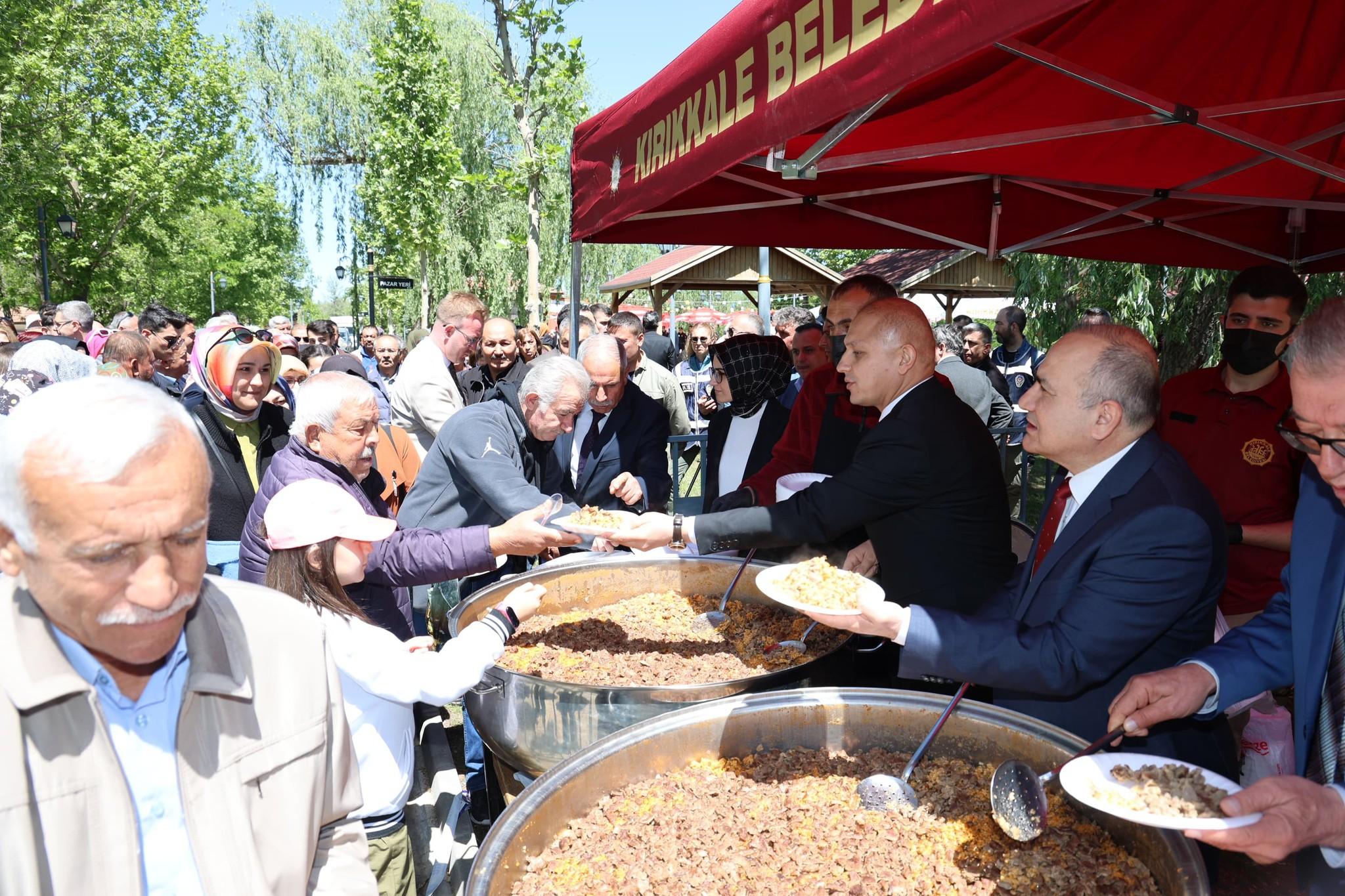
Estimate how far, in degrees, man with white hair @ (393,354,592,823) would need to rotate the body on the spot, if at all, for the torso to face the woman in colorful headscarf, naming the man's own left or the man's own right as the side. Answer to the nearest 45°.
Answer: approximately 135° to the man's own left

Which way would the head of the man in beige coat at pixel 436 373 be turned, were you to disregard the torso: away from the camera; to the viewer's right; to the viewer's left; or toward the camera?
to the viewer's right

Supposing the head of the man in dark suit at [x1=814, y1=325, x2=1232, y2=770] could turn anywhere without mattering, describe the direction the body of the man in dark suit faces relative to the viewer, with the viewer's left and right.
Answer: facing to the left of the viewer

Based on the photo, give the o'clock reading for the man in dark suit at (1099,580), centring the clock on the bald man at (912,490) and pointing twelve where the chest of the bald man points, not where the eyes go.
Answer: The man in dark suit is roughly at 8 o'clock from the bald man.

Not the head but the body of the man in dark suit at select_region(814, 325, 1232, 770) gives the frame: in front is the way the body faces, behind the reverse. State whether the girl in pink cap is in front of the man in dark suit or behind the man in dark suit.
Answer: in front

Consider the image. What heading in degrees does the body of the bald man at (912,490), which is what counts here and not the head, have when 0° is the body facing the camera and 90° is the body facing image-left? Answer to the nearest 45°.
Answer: approximately 90°

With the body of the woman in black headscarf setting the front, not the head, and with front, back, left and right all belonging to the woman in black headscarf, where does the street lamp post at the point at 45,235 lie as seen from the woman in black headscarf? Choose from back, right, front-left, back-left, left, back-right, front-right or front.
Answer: right

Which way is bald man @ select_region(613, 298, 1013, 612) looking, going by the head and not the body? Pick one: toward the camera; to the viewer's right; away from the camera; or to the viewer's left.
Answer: to the viewer's left

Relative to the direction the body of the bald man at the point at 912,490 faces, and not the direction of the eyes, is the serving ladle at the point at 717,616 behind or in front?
in front

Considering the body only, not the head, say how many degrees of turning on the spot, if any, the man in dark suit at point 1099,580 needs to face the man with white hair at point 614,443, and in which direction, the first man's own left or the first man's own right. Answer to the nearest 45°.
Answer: approximately 45° to the first man's own right

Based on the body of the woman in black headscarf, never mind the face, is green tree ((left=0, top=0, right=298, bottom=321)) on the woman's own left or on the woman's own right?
on the woman's own right
